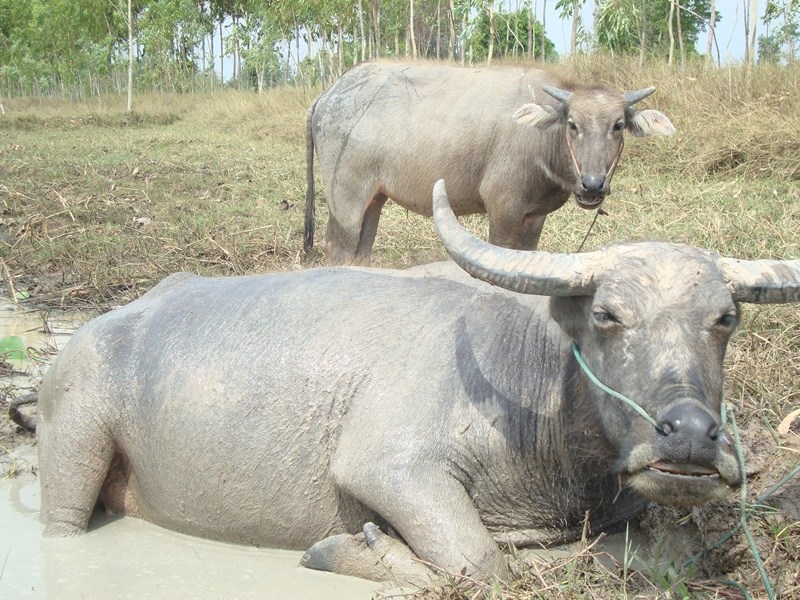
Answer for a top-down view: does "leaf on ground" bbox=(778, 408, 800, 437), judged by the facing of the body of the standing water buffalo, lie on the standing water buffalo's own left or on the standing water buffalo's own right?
on the standing water buffalo's own right

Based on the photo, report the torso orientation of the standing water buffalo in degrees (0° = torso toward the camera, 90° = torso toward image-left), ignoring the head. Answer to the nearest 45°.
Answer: approximately 270°

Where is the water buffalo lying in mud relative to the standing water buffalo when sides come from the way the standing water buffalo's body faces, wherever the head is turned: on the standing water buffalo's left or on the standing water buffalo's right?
on the standing water buffalo's right

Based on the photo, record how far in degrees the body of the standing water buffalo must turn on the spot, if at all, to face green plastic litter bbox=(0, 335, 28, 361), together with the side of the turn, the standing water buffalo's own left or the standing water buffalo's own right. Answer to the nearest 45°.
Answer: approximately 135° to the standing water buffalo's own right

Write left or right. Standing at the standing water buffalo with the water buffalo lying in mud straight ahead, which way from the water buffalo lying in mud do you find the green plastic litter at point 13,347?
right
